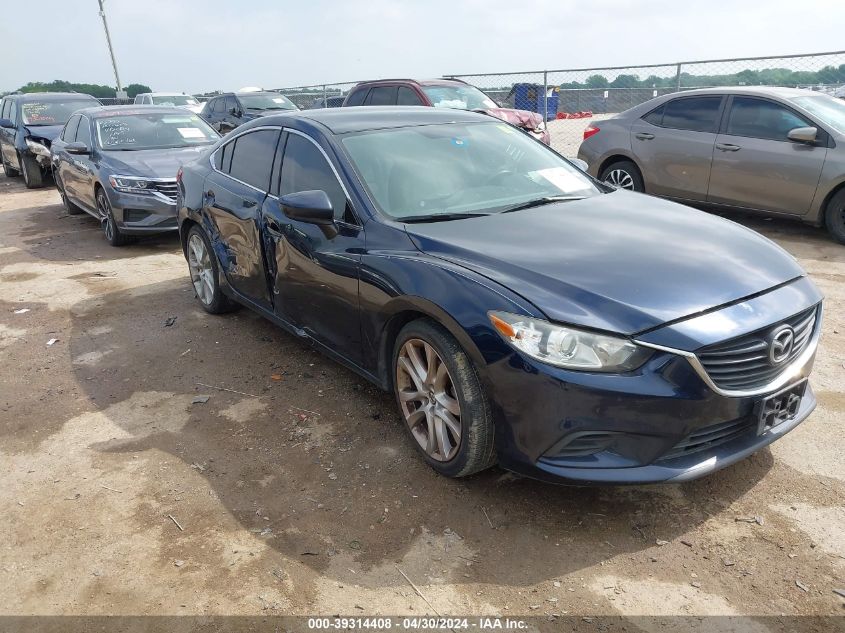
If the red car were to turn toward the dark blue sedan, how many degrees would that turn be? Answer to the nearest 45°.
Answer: approximately 45° to its right

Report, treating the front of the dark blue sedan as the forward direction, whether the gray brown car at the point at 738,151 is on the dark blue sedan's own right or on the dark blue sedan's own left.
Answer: on the dark blue sedan's own left

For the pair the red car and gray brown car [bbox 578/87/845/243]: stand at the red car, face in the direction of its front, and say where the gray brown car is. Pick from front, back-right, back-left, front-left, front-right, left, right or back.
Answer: front

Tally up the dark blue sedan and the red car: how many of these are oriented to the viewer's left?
0

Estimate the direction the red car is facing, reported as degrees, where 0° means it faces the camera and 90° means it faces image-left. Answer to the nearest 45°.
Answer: approximately 315°

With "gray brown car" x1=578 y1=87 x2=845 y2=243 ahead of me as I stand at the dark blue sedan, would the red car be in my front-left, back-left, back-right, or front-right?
front-left

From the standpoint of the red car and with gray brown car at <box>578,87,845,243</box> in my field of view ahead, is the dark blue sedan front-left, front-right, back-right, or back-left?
front-right

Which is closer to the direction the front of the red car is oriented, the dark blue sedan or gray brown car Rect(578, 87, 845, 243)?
the gray brown car

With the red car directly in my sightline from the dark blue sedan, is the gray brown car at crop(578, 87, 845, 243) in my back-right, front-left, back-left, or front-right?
front-right

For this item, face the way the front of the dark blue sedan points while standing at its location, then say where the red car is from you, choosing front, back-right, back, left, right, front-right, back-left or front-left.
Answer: back-left
